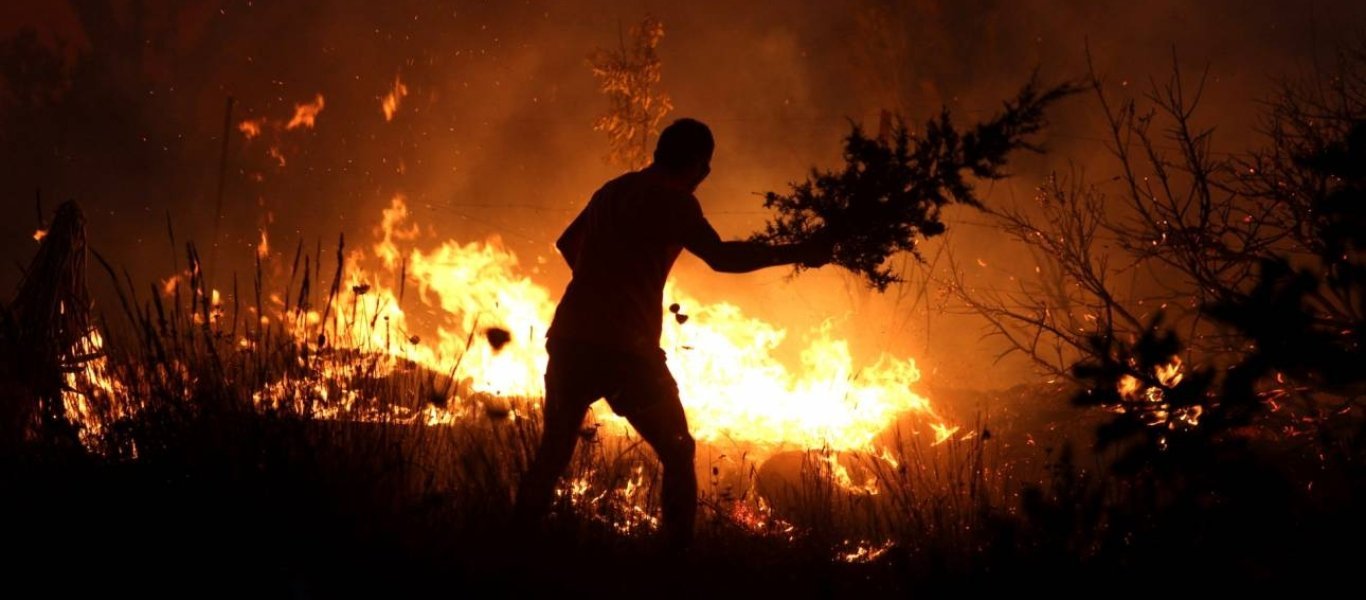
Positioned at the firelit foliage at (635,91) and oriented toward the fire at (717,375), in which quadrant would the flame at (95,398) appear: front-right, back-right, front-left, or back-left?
front-right

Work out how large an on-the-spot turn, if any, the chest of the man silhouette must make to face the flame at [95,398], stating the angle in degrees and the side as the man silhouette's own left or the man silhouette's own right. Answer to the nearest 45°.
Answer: approximately 135° to the man silhouette's own left

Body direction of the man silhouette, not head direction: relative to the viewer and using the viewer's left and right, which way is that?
facing away from the viewer and to the right of the viewer

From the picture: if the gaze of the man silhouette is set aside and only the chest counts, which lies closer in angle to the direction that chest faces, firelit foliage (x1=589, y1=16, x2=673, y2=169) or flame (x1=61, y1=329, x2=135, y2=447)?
the firelit foliage

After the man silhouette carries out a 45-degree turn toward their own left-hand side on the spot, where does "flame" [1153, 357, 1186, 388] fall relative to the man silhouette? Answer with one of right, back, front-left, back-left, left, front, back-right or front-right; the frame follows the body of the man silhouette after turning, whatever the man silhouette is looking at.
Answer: right

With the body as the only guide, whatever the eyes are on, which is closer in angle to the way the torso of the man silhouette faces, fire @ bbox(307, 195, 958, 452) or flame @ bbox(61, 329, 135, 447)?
the fire
